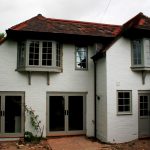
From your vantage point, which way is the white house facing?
toward the camera
